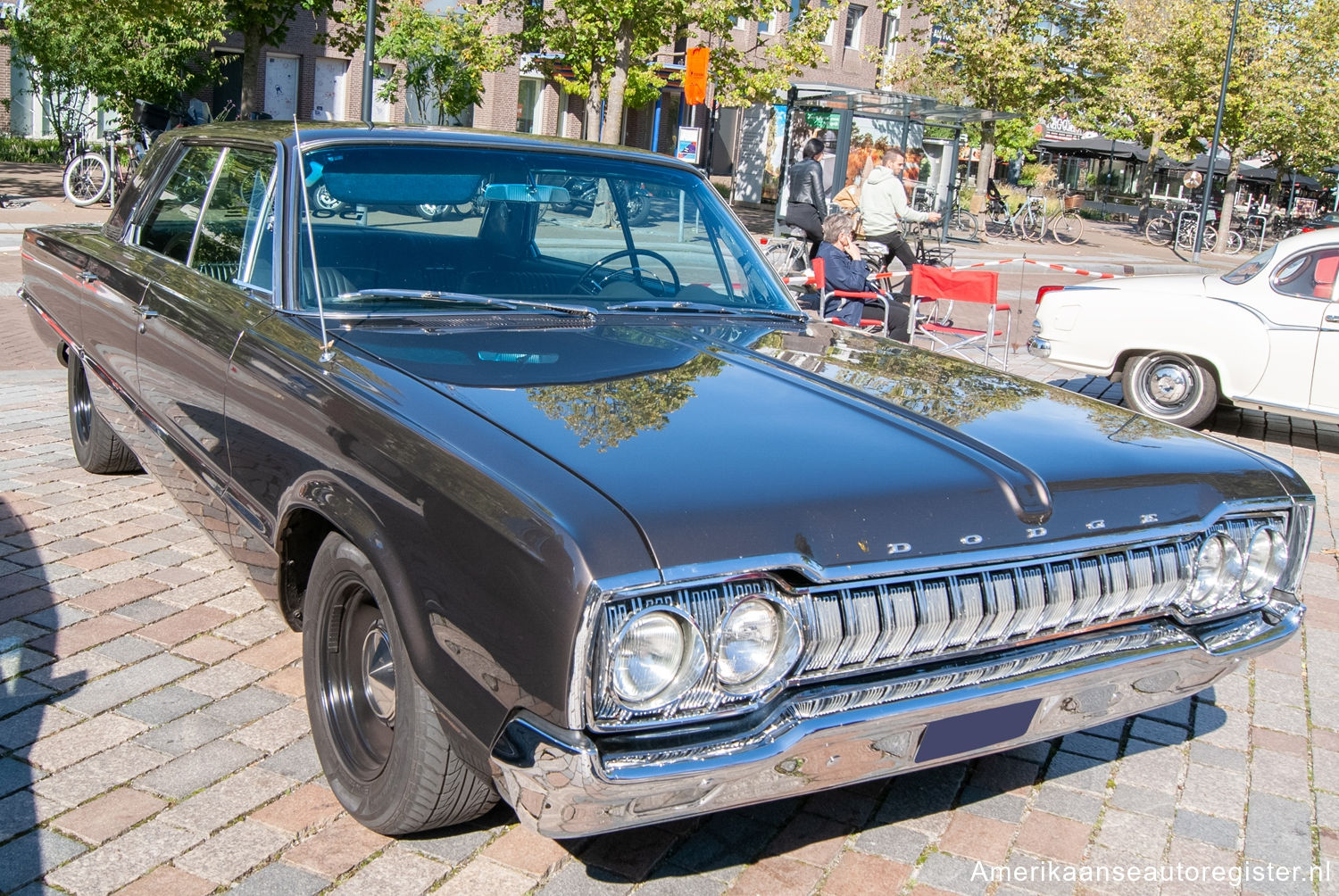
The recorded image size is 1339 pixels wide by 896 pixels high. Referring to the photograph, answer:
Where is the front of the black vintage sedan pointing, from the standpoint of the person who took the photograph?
facing the viewer and to the right of the viewer

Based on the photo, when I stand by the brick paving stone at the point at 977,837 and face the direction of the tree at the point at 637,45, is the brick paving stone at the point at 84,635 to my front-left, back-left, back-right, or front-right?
front-left

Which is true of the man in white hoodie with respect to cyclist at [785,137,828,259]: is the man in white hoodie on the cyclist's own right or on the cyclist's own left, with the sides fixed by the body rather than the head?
on the cyclist's own right
